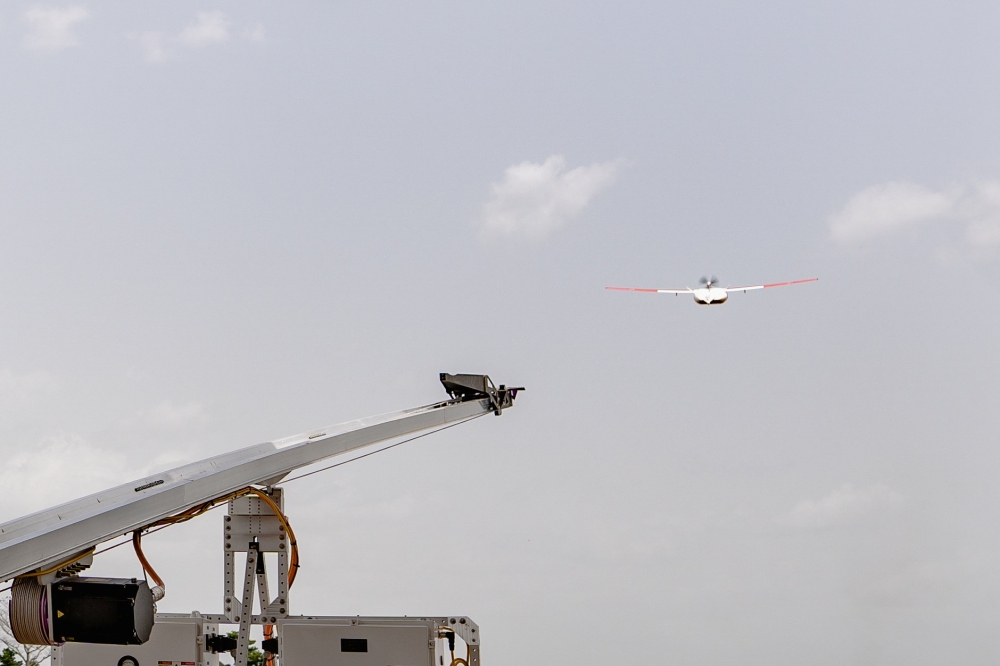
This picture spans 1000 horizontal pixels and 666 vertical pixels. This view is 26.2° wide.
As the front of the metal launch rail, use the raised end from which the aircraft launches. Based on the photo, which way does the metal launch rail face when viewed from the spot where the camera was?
facing away from the viewer and to the right of the viewer

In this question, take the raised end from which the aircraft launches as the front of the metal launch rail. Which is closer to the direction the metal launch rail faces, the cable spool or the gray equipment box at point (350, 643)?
the gray equipment box
